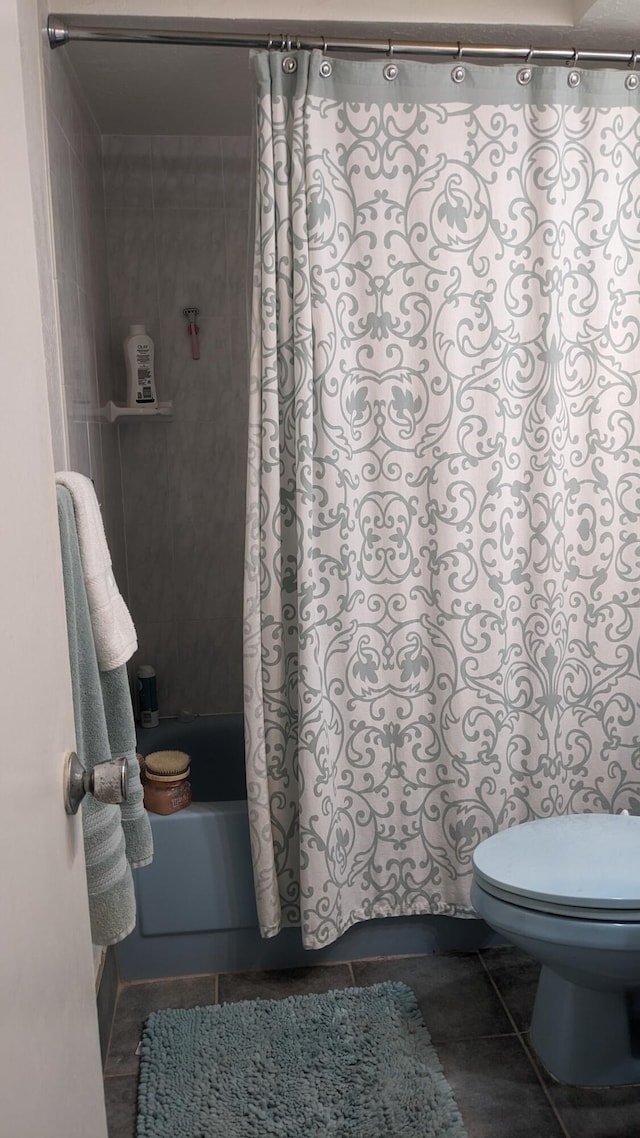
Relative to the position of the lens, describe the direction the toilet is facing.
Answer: facing to the left of the viewer

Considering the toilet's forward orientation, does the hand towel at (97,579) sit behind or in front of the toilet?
in front

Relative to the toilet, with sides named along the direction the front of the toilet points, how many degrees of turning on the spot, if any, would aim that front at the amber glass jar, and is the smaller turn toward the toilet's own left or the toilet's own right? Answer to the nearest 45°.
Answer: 0° — it already faces it

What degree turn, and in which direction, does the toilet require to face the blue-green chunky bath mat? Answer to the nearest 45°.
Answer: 0° — it already faces it

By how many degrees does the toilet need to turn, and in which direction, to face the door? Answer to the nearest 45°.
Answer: approximately 45° to its left

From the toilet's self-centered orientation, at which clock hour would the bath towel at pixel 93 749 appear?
The bath towel is roughly at 11 o'clock from the toilet.
